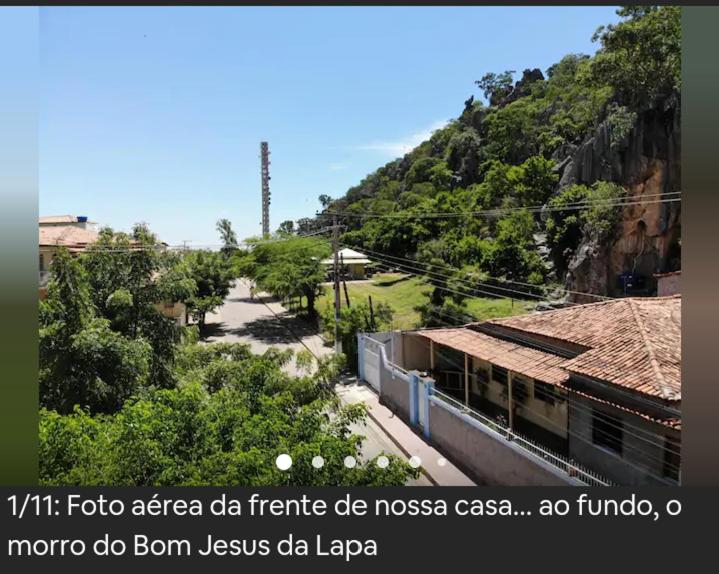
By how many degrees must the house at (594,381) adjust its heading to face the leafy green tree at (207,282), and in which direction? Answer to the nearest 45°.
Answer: approximately 90° to its right

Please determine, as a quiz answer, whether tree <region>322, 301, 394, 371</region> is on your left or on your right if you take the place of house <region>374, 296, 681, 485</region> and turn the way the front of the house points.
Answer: on your right

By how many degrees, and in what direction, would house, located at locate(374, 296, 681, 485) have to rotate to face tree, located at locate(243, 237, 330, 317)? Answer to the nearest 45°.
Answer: approximately 90° to its right

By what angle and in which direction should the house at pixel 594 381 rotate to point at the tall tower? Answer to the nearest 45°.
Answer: approximately 90° to its right

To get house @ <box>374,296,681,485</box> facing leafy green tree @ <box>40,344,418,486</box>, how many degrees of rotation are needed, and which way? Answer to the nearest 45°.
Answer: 0° — it already faces it

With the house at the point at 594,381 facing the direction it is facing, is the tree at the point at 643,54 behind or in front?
behind

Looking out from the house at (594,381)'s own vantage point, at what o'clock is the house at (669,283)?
the house at (669,283) is roughly at 5 o'clock from the house at (594,381).

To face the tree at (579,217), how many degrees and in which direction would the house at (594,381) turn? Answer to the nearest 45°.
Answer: approximately 135° to its right

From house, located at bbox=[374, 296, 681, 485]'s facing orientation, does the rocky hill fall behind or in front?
behind

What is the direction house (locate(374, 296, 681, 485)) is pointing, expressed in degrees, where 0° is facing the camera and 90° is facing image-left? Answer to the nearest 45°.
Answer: approximately 45°

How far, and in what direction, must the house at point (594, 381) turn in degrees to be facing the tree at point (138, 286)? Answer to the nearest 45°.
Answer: approximately 45° to its right
